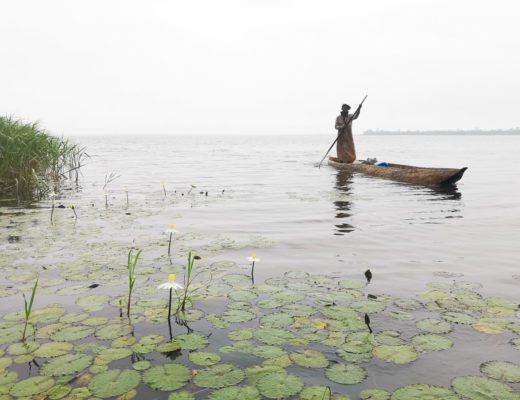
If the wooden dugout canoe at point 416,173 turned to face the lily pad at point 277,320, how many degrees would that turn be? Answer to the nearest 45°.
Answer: approximately 45° to its right

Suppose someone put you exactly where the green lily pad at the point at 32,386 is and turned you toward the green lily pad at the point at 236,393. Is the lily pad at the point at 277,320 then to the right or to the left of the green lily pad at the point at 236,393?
left

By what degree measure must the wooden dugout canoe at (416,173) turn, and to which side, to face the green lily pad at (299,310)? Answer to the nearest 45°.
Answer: approximately 45° to its right

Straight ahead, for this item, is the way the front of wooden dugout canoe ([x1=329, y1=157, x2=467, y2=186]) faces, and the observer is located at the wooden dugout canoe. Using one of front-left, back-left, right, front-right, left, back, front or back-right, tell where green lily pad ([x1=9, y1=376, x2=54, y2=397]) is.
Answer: front-right

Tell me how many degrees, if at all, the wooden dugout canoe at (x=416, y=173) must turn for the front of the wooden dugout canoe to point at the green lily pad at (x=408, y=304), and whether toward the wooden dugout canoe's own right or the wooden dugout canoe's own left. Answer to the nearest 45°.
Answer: approximately 45° to the wooden dugout canoe's own right

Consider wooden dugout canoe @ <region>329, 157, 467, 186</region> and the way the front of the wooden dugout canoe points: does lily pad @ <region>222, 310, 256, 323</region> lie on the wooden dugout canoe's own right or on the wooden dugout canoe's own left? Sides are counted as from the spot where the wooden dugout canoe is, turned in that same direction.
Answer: on the wooden dugout canoe's own right

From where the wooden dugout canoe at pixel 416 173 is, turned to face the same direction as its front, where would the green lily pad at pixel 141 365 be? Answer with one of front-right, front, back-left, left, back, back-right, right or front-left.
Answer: front-right

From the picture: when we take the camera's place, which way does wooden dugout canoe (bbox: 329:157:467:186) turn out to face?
facing the viewer and to the right of the viewer

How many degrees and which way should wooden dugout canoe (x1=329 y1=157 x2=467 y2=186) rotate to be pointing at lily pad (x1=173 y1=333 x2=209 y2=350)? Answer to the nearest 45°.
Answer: approximately 45° to its right

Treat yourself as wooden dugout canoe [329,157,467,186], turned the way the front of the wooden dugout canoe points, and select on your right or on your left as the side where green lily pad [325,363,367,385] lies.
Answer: on your right

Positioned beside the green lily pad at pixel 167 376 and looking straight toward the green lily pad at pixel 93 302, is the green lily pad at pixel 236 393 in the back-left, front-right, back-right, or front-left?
back-right

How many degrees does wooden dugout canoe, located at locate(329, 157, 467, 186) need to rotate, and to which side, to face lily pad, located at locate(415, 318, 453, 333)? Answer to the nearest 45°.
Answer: approximately 45° to its right

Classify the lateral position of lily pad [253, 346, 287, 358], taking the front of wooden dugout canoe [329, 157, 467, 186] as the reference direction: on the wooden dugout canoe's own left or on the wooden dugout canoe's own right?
on the wooden dugout canoe's own right
